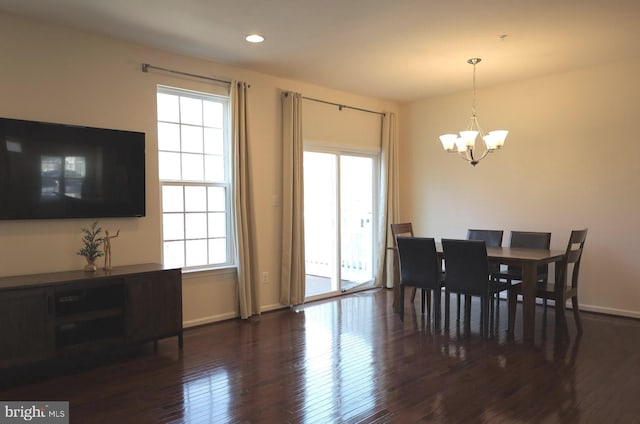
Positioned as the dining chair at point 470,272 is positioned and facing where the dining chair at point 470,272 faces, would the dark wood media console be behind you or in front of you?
behind

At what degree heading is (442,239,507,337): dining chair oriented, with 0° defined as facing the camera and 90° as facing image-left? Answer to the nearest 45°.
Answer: approximately 225°

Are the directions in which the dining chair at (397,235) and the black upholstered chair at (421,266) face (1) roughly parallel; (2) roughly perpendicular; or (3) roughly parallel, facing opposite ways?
roughly perpendicular

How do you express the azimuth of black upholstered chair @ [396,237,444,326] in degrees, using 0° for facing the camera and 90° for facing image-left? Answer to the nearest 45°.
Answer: approximately 225°

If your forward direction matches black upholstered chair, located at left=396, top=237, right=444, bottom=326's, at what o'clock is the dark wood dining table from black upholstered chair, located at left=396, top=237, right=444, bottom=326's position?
The dark wood dining table is roughly at 2 o'clock from the black upholstered chair.

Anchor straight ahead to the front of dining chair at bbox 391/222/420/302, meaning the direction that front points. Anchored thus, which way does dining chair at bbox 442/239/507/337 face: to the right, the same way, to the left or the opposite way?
to the left

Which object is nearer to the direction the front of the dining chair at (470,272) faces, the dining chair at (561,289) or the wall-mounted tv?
the dining chair

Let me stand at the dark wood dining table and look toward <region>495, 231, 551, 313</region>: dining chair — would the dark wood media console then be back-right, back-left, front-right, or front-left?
back-left

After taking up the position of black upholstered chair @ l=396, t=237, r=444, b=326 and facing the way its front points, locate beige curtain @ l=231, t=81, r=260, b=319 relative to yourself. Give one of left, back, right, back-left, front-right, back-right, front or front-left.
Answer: back-left

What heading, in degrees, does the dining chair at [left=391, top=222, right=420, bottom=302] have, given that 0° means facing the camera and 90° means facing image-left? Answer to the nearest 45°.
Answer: approximately 315°
